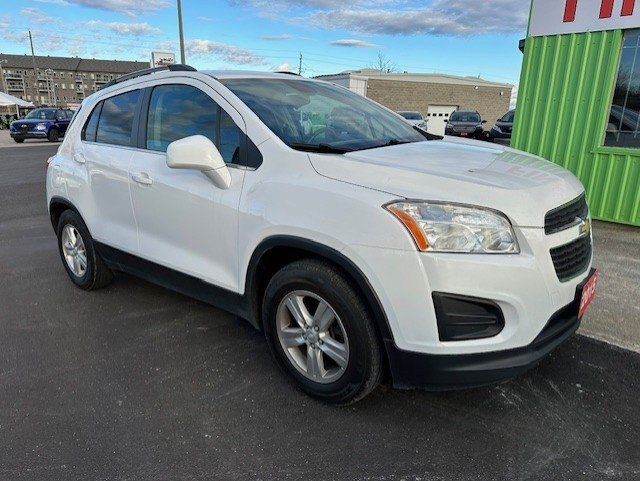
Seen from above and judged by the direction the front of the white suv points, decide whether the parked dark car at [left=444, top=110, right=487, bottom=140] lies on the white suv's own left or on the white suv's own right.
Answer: on the white suv's own left

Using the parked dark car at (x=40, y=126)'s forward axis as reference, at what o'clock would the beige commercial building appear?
The beige commercial building is roughly at 7 o'clock from the parked dark car.

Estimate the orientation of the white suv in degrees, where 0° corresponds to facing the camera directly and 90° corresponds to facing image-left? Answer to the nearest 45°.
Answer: approximately 315°

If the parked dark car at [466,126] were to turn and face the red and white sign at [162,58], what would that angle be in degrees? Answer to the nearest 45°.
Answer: approximately 90° to its right

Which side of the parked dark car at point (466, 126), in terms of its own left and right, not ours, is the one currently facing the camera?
front

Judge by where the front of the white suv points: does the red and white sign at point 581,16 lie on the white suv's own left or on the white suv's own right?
on the white suv's own left

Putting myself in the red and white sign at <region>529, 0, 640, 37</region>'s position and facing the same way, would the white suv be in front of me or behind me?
in front

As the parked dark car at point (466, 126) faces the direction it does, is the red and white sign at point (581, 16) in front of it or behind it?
in front

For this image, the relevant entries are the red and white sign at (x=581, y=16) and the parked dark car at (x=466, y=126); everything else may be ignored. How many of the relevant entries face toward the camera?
2

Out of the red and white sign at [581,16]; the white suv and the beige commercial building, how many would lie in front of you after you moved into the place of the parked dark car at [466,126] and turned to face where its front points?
2

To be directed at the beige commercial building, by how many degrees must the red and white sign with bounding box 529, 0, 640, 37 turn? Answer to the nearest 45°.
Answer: approximately 180°

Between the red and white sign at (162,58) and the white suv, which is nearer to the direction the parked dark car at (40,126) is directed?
the white suv

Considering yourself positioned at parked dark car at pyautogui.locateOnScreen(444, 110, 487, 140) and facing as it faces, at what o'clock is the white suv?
The white suv is roughly at 12 o'clock from the parked dark car.

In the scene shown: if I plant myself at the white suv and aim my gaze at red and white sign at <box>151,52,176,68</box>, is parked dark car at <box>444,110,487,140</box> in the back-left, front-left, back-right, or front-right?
front-right

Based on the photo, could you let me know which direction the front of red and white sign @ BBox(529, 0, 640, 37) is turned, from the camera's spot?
facing the viewer
